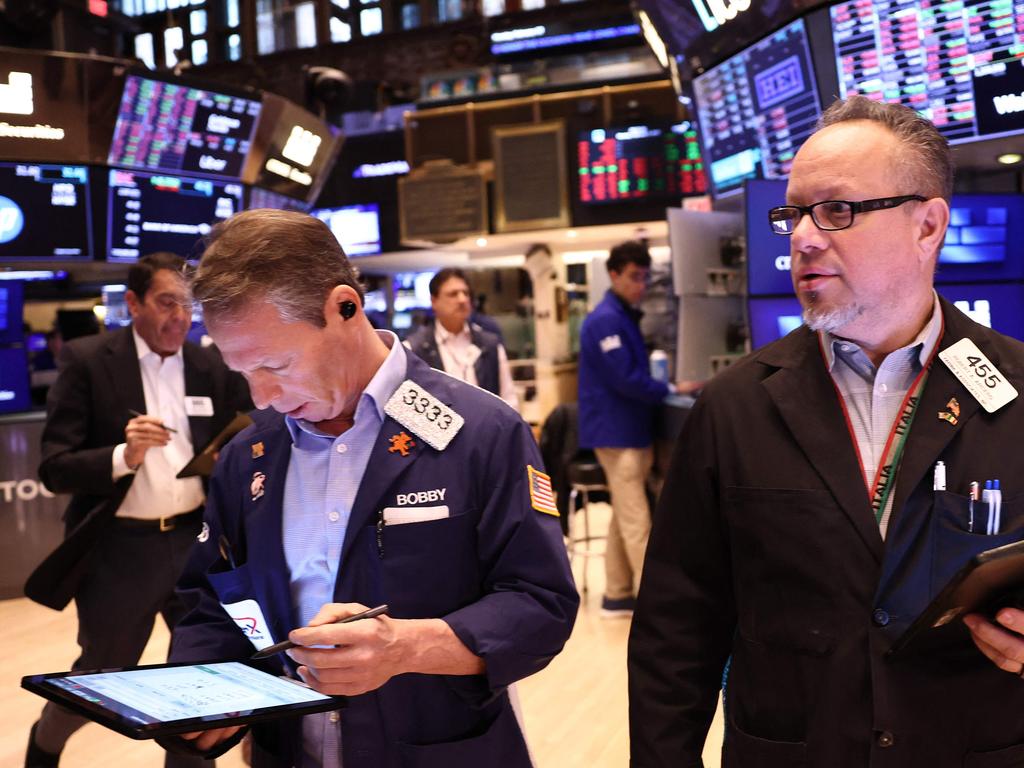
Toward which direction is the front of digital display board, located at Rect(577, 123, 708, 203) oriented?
toward the camera

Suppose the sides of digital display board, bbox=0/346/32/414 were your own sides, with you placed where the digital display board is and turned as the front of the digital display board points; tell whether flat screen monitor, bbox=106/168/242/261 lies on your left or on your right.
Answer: on your left

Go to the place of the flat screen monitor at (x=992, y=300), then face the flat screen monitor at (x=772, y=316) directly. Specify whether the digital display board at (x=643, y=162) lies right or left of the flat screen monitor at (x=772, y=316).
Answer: right

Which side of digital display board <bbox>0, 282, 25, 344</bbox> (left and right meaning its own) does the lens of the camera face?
front

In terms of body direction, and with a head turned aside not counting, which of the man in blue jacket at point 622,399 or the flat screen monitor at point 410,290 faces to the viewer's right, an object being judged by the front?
the man in blue jacket

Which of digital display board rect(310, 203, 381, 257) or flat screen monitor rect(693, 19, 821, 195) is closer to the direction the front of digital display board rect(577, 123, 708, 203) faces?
the flat screen monitor

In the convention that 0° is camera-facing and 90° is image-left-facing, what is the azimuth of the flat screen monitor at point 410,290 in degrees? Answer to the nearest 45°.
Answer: approximately 0°

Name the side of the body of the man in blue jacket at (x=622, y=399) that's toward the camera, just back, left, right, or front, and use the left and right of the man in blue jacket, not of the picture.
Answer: right

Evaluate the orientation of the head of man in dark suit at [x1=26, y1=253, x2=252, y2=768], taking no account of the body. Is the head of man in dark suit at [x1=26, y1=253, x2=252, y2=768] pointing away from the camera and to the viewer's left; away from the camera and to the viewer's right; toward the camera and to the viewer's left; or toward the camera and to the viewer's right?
toward the camera and to the viewer's right

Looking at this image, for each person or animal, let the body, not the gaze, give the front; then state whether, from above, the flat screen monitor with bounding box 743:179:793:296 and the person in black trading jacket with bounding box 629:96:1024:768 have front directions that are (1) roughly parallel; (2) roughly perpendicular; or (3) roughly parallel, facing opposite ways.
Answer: roughly parallel

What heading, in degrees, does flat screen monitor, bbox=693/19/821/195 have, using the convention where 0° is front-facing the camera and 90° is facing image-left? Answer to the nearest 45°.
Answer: approximately 45°

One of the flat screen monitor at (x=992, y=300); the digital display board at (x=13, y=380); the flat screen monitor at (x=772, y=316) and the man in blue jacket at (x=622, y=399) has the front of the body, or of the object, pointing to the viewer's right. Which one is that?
the man in blue jacket

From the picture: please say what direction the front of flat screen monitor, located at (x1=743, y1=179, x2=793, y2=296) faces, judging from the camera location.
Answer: facing the viewer

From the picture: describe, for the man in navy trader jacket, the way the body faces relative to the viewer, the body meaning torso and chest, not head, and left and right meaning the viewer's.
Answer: facing the viewer and to the left of the viewer

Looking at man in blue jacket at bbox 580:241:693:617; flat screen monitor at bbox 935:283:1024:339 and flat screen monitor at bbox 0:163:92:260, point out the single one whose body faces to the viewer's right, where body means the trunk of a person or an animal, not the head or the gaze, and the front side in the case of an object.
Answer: the man in blue jacket
